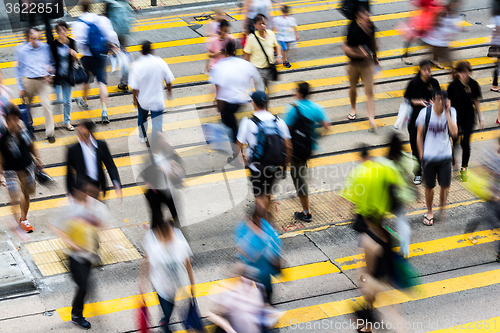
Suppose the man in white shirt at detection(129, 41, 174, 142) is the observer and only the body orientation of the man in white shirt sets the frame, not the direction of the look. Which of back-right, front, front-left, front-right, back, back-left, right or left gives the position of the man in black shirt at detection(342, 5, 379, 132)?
right

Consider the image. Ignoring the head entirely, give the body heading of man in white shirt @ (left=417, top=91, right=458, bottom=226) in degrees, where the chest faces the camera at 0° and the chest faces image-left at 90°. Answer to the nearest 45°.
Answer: approximately 0°

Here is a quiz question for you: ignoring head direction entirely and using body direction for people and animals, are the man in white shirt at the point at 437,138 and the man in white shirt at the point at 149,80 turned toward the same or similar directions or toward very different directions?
very different directions

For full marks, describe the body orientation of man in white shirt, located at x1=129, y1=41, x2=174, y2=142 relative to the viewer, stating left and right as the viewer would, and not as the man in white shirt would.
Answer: facing away from the viewer

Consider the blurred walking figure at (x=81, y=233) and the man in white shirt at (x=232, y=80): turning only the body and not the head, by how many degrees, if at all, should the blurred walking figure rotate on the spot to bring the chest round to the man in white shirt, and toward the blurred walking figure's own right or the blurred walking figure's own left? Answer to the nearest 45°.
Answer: approximately 90° to the blurred walking figure's own left

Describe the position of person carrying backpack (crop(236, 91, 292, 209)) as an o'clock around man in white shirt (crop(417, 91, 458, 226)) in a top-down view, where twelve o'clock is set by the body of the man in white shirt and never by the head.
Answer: The person carrying backpack is roughly at 2 o'clock from the man in white shirt.

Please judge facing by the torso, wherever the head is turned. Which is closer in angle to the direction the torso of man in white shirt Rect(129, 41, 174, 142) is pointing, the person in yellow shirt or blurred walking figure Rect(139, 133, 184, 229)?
the person in yellow shirt

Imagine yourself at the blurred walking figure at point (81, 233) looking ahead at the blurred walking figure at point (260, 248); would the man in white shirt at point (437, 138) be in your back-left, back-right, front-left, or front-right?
front-left

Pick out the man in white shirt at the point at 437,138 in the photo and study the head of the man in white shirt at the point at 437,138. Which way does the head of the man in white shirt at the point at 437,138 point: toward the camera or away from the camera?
toward the camera

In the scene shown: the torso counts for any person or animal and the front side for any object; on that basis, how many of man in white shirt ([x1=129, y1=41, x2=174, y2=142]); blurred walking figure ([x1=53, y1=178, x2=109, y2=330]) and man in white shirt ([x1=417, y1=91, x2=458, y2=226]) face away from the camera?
1
